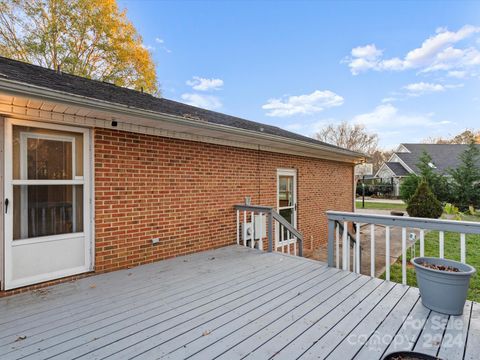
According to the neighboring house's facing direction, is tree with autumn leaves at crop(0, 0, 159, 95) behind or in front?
in front

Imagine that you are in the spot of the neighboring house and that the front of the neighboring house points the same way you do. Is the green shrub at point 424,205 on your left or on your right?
on your left

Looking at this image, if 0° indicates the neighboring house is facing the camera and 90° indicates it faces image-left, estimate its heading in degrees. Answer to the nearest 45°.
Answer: approximately 45°

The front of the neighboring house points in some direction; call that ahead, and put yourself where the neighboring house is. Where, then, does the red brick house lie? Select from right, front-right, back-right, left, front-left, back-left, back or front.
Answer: front-left
